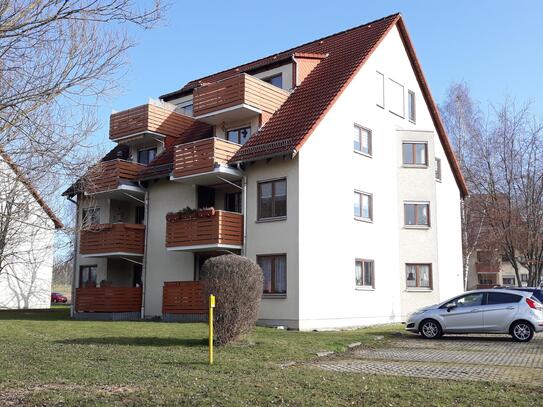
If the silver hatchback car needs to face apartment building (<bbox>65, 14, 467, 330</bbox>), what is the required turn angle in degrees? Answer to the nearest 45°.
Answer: approximately 45° to its right

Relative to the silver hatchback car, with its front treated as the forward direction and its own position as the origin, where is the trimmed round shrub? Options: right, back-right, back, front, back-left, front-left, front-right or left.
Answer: front-left

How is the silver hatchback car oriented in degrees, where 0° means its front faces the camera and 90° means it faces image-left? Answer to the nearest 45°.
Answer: approximately 90°
